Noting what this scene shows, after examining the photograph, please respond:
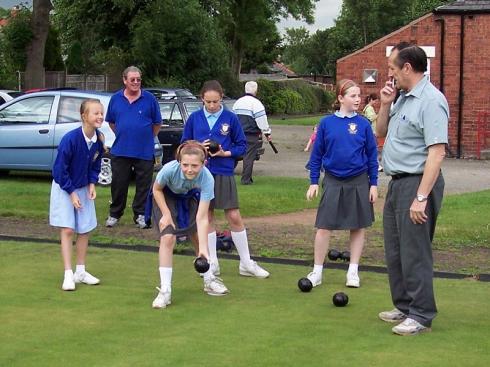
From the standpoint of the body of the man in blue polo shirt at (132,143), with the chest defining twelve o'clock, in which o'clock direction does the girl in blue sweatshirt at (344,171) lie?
The girl in blue sweatshirt is roughly at 11 o'clock from the man in blue polo shirt.

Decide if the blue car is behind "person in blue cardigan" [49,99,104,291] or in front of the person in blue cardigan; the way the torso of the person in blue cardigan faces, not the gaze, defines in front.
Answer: behind

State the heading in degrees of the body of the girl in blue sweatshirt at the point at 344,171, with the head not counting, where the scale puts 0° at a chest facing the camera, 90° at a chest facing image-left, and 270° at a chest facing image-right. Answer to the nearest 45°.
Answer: approximately 0°

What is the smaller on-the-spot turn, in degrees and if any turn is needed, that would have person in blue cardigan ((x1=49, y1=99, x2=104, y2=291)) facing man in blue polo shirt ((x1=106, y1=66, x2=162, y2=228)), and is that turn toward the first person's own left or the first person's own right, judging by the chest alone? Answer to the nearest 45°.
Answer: approximately 135° to the first person's own left

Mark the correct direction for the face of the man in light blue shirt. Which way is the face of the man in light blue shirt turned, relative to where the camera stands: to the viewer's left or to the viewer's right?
to the viewer's left

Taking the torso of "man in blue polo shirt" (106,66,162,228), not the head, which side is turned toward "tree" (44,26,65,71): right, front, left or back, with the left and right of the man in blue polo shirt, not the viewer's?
back

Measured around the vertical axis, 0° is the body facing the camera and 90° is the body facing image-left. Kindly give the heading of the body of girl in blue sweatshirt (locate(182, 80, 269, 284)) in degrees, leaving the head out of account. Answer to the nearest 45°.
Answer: approximately 0°

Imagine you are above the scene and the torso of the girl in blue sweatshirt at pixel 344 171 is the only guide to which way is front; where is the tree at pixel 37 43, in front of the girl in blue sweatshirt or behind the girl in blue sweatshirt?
behind

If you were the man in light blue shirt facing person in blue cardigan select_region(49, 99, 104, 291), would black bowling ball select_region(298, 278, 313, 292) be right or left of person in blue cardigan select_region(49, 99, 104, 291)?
right

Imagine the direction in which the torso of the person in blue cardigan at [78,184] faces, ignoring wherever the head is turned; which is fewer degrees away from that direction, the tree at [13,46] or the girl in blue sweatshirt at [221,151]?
the girl in blue sweatshirt

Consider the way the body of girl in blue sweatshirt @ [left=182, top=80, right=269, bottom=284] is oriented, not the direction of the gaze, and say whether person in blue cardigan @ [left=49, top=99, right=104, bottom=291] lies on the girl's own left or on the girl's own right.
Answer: on the girl's own right

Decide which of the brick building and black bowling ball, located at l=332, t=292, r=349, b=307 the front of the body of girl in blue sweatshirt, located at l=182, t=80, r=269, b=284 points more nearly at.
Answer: the black bowling ball

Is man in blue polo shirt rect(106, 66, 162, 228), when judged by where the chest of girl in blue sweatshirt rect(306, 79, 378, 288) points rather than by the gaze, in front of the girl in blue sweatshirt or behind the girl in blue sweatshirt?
behind
